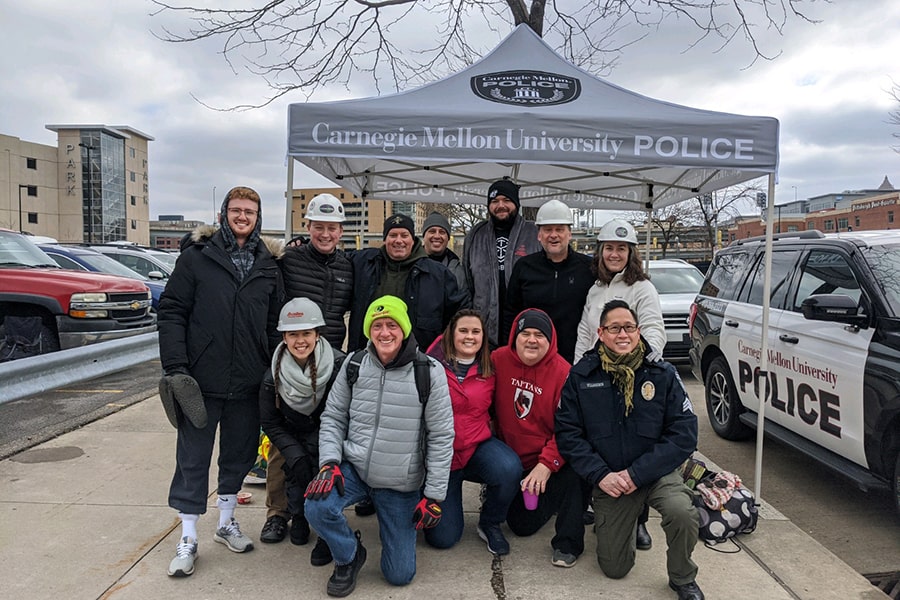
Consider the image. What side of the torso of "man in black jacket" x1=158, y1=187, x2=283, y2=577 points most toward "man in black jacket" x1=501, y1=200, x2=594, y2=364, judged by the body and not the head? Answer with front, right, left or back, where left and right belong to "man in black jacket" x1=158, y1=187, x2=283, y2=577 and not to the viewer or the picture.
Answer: left

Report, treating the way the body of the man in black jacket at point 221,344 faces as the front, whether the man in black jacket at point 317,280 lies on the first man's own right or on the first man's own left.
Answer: on the first man's own left

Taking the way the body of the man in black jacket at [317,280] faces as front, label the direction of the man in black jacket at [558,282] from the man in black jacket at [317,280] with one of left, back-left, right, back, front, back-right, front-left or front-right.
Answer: left

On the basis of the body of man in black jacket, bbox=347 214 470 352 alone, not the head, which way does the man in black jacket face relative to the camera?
toward the camera

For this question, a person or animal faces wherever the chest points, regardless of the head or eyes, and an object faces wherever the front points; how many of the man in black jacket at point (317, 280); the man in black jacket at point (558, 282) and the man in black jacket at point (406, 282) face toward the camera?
3

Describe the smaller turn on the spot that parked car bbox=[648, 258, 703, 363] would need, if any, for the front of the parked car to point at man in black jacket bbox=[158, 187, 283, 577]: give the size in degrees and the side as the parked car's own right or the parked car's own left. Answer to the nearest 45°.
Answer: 0° — it already faces them

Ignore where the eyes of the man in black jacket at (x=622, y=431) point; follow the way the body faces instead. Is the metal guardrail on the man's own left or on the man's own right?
on the man's own right

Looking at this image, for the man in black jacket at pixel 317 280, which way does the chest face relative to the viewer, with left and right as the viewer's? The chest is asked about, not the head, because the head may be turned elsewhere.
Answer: facing the viewer

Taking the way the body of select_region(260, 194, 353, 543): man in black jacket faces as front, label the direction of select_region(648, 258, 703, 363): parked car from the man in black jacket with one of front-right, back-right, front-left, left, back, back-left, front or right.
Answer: back-left
